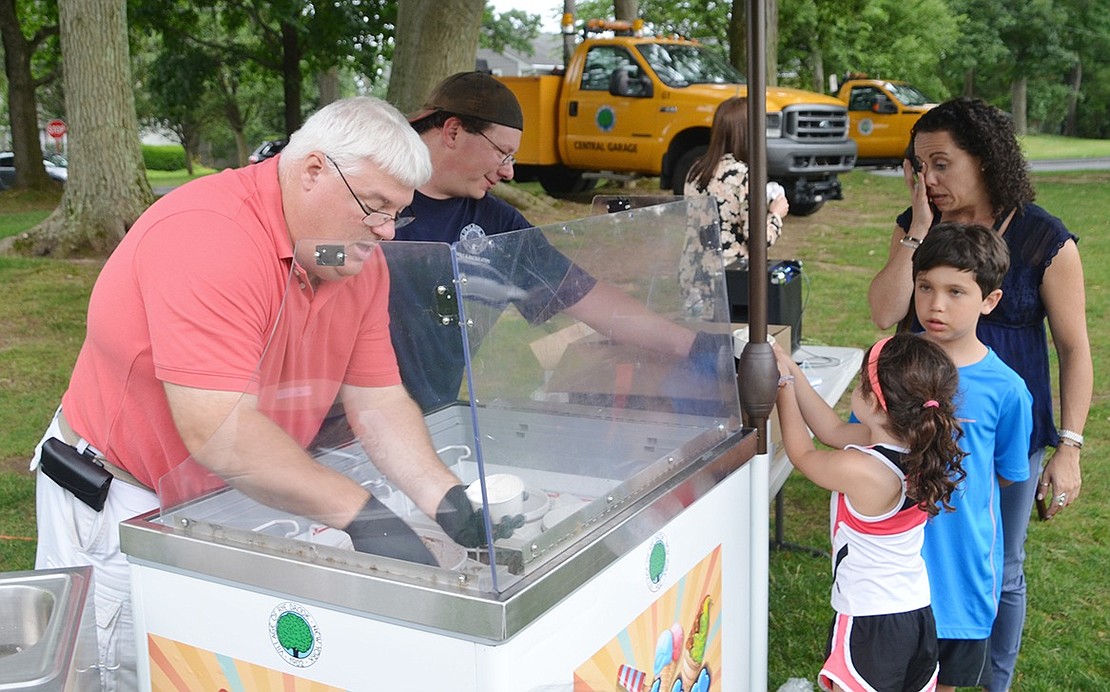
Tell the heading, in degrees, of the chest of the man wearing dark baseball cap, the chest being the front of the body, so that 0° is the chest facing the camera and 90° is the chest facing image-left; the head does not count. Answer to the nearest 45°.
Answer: approximately 315°

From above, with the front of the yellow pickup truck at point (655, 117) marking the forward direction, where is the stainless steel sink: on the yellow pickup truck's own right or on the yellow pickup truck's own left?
on the yellow pickup truck's own right

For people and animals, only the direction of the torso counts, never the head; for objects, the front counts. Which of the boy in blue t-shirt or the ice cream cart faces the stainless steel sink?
the boy in blue t-shirt

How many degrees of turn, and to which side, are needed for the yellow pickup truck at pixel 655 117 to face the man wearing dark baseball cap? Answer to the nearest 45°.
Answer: approximately 45° to its right

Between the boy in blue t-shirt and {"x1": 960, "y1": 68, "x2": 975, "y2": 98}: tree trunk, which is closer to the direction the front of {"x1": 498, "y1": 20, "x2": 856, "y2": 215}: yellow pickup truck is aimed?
the boy in blue t-shirt

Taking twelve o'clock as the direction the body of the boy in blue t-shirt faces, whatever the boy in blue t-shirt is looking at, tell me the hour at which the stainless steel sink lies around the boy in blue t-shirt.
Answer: The stainless steel sink is roughly at 12 o'clock from the boy in blue t-shirt.

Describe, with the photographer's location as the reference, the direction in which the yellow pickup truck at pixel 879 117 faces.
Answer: facing the viewer and to the right of the viewer

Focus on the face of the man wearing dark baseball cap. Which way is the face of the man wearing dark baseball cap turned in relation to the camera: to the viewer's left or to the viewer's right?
to the viewer's right

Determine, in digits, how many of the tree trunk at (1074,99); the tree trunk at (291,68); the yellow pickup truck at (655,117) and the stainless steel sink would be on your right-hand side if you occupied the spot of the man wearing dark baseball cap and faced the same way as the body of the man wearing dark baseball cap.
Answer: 1

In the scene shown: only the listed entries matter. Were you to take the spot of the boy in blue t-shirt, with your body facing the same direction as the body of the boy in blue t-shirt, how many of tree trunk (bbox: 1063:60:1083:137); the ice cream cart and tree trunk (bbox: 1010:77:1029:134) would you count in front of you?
1

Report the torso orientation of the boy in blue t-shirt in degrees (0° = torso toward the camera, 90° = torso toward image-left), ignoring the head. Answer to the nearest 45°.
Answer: approximately 45°

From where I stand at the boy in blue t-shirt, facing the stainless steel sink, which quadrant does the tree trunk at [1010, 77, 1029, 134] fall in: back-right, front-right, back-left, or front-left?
back-right

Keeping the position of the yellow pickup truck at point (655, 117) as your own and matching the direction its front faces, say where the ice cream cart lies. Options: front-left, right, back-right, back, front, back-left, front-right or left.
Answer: front-right
